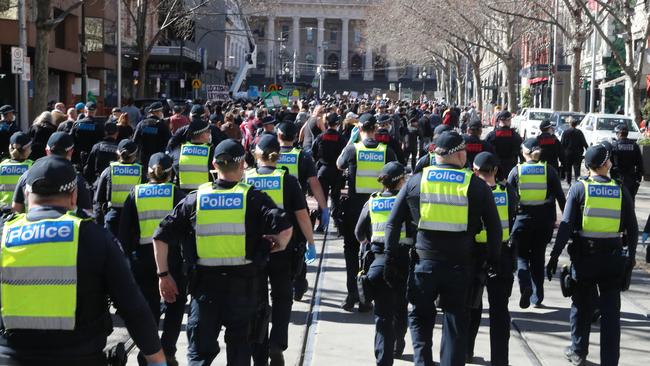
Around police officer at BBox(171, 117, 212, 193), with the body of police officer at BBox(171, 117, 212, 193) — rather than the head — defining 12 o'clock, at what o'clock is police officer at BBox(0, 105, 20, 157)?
police officer at BBox(0, 105, 20, 157) is roughly at 11 o'clock from police officer at BBox(171, 117, 212, 193).

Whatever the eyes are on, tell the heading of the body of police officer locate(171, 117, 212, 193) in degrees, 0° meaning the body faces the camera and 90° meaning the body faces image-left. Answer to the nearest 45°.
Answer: approximately 180°

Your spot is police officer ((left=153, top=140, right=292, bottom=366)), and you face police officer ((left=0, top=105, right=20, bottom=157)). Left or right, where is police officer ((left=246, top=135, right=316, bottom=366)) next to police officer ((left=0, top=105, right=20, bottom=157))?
right

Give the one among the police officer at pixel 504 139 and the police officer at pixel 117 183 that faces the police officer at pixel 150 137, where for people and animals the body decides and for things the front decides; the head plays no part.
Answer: the police officer at pixel 117 183

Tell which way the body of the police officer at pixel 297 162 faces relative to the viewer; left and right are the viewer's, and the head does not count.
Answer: facing away from the viewer

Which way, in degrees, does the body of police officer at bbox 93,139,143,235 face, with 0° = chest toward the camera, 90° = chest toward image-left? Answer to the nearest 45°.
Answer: approximately 180°

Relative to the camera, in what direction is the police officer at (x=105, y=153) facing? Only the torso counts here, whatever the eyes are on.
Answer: away from the camera

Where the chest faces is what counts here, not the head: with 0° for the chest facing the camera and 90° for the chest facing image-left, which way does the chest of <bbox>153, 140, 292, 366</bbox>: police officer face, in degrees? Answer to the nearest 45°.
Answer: approximately 180°

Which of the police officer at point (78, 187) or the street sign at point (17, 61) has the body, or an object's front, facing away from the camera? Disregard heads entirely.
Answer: the police officer

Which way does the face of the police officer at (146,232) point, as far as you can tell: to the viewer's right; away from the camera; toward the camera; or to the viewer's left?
away from the camera

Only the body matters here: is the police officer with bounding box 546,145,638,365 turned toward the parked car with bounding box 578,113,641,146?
yes

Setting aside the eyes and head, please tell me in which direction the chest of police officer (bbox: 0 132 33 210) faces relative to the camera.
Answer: away from the camera

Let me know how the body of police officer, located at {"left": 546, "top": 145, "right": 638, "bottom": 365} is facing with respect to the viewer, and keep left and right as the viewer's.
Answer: facing away from the viewer
